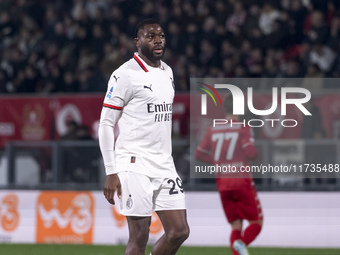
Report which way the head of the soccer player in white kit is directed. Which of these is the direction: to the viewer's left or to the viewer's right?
to the viewer's right

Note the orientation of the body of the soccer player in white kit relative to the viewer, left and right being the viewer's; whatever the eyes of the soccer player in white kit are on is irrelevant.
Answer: facing the viewer and to the right of the viewer

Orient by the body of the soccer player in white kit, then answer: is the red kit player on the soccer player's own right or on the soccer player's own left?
on the soccer player's own left
